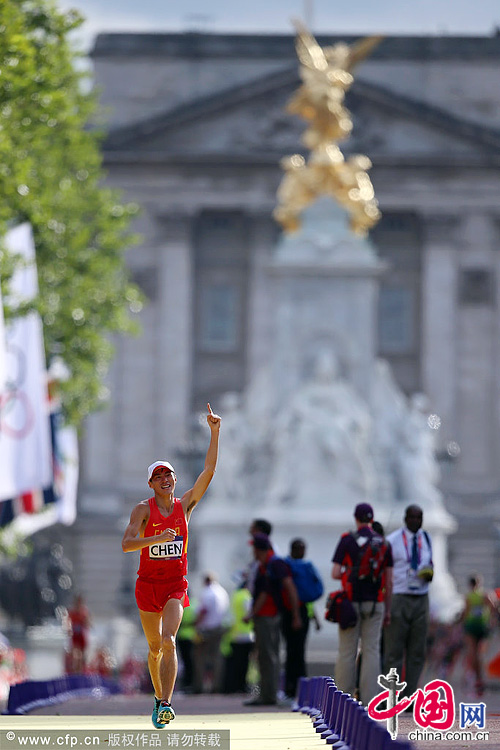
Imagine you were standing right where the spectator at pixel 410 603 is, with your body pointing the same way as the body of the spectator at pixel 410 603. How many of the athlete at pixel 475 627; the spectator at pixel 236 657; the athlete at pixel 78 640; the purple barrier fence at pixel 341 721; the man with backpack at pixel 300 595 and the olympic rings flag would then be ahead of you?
1

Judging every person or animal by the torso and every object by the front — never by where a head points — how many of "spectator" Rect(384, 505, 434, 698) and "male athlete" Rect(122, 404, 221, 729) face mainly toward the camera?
2

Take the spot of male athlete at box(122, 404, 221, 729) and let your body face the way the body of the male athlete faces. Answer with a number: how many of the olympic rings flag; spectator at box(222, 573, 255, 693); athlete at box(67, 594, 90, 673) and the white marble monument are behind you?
4

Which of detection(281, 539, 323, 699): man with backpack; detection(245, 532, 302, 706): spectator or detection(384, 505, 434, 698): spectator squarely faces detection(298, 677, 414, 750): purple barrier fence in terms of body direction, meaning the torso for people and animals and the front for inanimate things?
detection(384, 505, 434, 698): spectator

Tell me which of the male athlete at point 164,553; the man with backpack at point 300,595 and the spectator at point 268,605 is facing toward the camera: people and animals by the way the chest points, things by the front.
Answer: the male athlete

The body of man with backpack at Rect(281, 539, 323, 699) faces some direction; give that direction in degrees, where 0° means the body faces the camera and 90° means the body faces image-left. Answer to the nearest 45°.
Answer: approximately 135°

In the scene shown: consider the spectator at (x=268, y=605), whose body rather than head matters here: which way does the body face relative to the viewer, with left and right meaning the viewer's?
facing to the left of the viewer

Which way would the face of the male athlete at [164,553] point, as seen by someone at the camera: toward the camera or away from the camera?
toward the camera

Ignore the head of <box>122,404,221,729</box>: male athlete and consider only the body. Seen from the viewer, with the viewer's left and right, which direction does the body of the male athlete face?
facing the viewer

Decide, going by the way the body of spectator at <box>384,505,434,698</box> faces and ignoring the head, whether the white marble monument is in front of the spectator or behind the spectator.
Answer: behind

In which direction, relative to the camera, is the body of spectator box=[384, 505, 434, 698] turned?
toward the camera

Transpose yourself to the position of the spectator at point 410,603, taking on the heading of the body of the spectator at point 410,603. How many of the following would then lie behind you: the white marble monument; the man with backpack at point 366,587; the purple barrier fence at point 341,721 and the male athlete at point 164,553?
1
